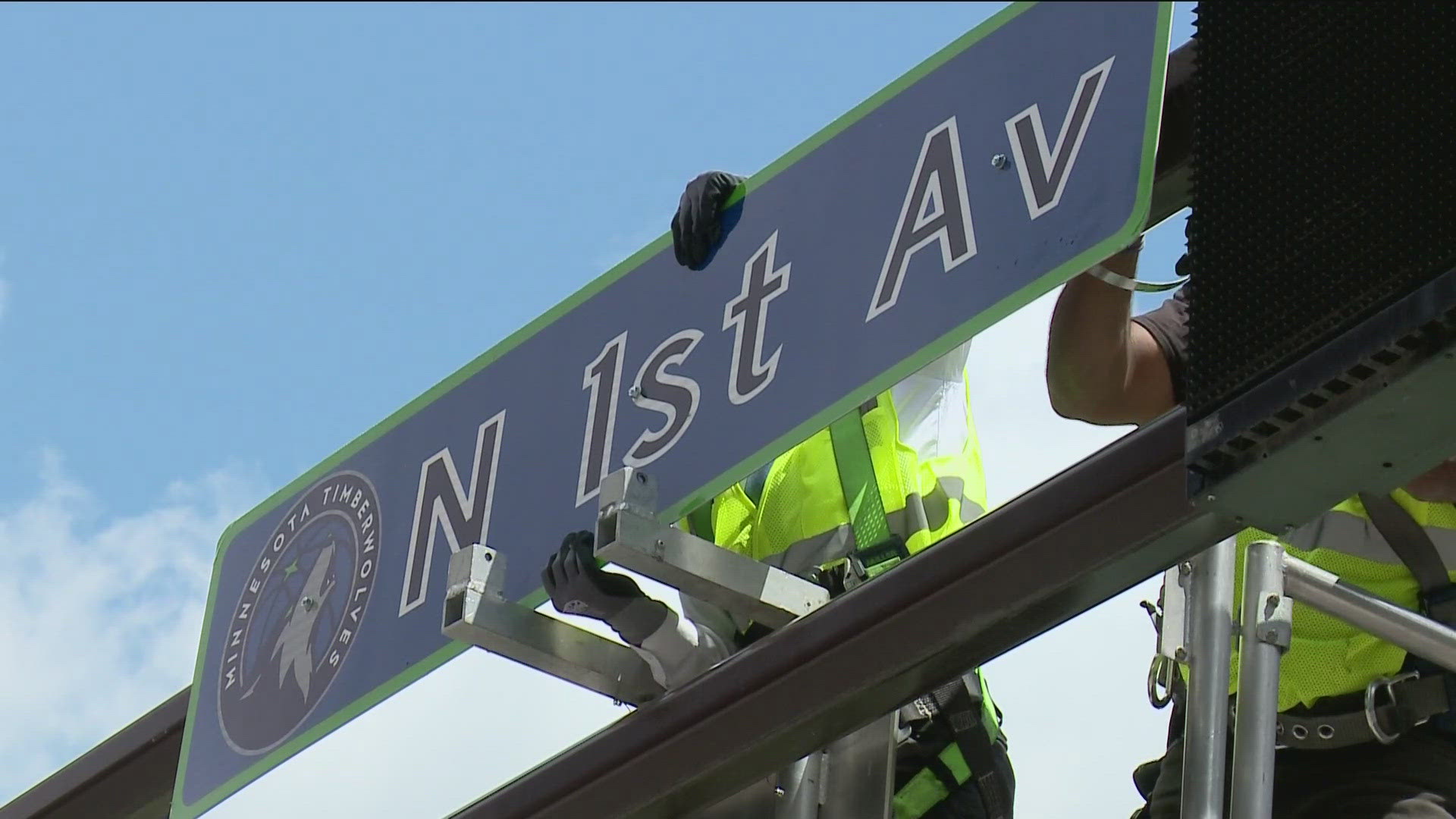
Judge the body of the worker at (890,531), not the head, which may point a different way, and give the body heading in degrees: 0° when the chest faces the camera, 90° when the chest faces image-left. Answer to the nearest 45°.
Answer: approximately 45°

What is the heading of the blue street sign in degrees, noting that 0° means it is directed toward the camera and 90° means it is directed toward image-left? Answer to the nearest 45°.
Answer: approximately 45°
